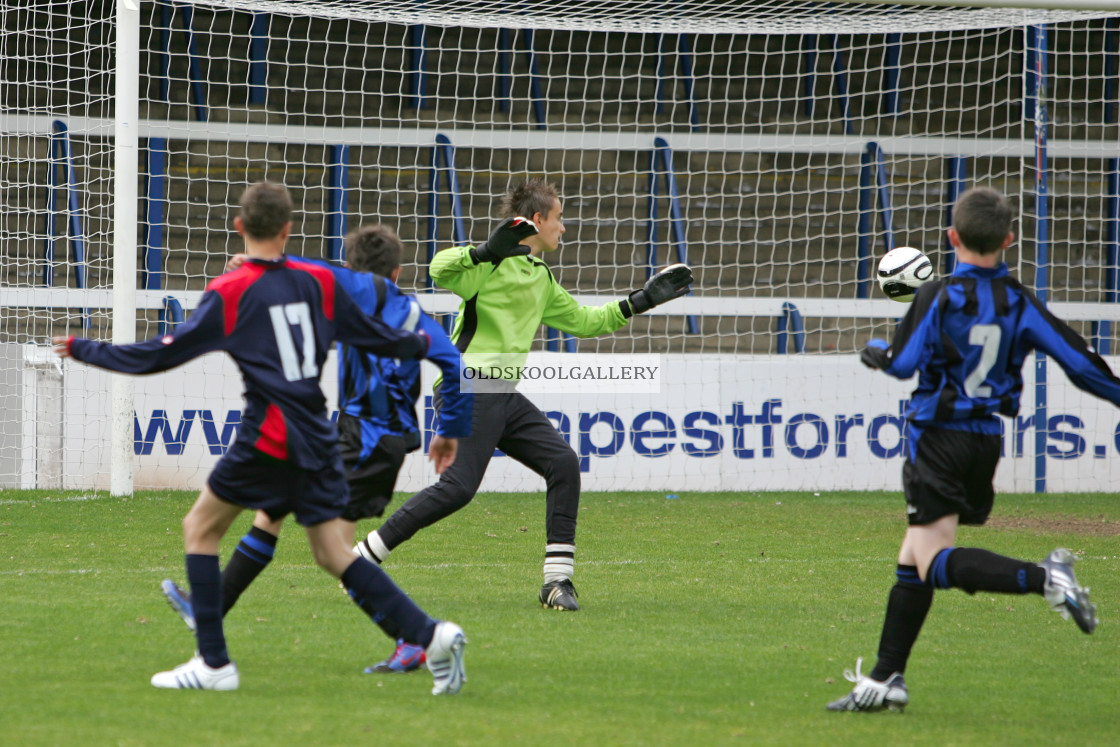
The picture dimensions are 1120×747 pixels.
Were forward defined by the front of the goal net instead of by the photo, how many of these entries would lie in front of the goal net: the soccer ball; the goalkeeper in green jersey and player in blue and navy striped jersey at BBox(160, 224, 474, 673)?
3

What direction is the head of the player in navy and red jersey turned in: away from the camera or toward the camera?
away from the camera

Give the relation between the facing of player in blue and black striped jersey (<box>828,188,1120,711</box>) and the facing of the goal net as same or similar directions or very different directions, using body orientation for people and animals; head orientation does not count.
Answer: very different directions

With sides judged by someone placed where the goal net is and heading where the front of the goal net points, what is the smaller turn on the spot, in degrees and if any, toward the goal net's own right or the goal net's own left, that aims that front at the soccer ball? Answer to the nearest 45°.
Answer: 0° — it already faces it

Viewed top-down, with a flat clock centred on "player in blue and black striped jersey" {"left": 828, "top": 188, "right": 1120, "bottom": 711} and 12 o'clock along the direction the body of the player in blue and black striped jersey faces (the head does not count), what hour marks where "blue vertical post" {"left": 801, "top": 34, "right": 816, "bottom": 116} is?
The blue vertical post is roughly at 1 o'clock from the player in blue and black striped jersey.

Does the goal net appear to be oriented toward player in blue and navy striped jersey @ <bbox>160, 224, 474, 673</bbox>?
yes

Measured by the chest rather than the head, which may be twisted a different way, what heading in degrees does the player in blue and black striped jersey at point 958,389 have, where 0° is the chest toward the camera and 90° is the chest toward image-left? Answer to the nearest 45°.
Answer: approximately 135°

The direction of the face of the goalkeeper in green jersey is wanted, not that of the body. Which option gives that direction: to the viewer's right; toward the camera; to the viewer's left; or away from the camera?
to the viewer's right

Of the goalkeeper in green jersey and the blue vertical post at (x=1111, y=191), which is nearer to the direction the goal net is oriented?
the goalkeeper in green jersey

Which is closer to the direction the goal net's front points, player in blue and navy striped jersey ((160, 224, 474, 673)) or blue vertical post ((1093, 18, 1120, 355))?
the player in blue and navy striped jersey

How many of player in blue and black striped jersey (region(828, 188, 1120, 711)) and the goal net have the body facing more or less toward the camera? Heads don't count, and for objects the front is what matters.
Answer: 1
